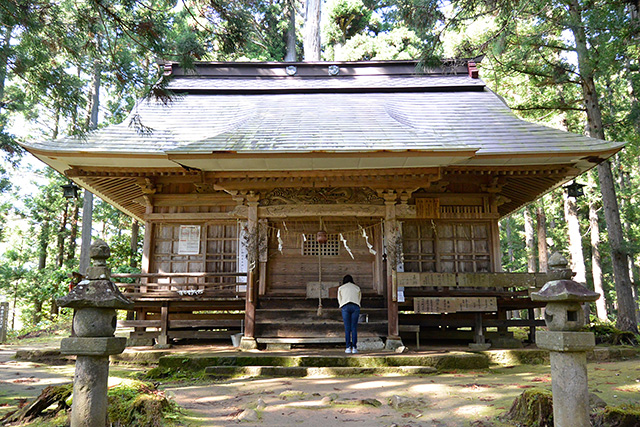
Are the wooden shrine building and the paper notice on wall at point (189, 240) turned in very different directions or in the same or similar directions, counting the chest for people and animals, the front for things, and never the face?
same or similar directions

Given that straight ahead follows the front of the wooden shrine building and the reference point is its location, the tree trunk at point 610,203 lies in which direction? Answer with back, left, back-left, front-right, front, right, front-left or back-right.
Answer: left

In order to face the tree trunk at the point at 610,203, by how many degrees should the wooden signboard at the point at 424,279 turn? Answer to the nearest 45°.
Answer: approximately 135° to its left

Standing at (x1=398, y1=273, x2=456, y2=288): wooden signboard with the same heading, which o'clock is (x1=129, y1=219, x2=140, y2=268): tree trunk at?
The tree trunk is roughly at 4 o'clock from the wooden signboard.

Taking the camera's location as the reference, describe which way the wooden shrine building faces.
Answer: facing the viewer

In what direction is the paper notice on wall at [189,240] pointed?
toward the camera

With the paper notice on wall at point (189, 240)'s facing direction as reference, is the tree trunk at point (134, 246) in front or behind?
behind

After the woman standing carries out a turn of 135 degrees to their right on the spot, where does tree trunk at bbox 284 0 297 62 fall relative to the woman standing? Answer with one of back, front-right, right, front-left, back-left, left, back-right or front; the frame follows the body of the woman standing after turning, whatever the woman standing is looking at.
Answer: back-left

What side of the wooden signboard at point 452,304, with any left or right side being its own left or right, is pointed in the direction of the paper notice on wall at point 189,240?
right

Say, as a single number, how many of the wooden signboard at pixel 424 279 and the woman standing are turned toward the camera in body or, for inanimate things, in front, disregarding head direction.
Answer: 1

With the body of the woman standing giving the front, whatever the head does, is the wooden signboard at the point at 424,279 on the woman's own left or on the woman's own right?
on the woman's own right

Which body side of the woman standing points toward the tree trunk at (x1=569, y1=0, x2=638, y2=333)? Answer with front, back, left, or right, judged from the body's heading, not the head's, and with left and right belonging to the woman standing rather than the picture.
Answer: right

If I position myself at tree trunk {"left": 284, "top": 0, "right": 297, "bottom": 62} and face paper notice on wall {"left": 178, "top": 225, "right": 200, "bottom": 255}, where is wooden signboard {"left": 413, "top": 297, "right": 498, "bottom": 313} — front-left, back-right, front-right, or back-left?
front-left

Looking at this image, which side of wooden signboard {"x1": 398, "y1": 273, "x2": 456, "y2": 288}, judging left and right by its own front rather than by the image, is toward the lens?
front

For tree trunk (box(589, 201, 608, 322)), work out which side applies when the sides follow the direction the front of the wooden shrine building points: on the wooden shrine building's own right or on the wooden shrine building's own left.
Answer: on the wooden shrine building's own left

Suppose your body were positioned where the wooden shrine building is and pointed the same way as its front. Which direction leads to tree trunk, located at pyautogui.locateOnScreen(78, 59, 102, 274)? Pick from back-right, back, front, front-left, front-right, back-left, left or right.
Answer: back-right

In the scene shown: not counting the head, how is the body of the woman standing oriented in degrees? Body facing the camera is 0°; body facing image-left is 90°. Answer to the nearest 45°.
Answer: approximately 180°
